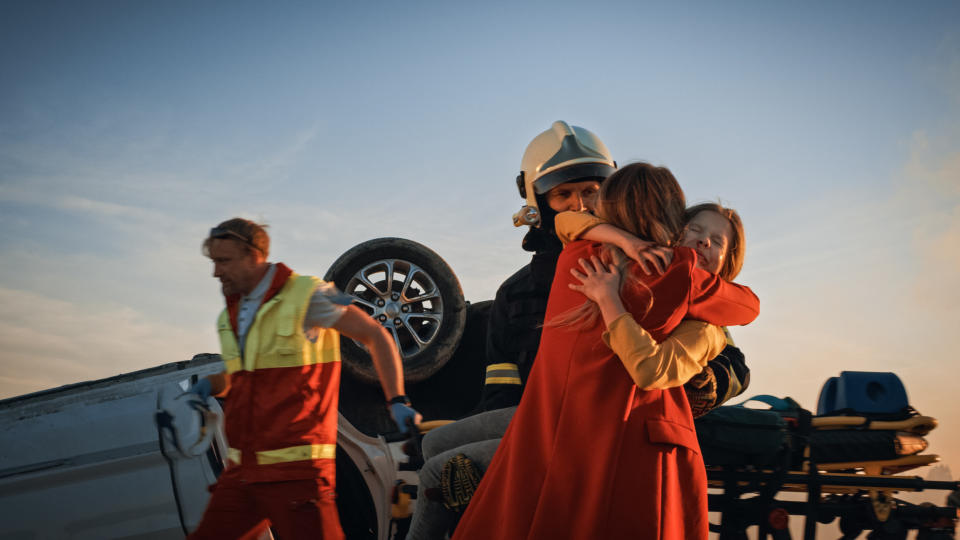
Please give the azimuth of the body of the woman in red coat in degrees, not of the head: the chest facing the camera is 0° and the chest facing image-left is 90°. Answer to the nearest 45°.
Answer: approximately 225°
